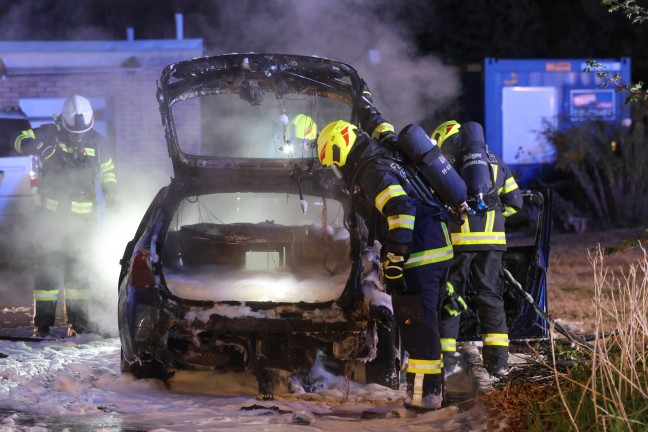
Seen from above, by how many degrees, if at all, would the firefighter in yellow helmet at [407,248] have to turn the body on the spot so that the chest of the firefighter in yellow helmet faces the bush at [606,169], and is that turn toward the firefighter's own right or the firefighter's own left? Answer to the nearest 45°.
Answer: approximately 90° to the firefighter's own right

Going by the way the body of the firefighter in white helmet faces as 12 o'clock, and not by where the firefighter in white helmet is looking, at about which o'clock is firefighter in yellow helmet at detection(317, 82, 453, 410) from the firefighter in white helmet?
The firefighter in yellow helmet is roughly at 11 o'clock from the firefighter in white helmet.

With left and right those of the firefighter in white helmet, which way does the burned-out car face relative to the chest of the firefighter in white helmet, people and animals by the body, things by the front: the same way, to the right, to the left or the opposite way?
the opposite way

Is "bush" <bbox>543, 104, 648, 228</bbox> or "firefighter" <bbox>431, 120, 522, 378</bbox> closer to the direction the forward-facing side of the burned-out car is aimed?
the bush

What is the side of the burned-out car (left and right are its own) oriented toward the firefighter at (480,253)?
right

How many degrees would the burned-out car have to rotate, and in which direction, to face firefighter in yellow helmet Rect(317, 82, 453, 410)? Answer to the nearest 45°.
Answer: approximately 135° to its right

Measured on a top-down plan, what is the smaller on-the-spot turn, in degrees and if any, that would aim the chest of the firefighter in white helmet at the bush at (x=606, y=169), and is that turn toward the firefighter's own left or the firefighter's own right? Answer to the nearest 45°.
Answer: approximately 135° to the firefighter's own left

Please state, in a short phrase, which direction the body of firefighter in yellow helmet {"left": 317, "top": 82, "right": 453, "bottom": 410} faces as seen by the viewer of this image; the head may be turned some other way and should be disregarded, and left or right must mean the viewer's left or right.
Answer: facing to the left of the viewer

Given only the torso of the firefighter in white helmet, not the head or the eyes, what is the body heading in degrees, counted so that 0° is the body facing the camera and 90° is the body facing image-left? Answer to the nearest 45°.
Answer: approximately 0°

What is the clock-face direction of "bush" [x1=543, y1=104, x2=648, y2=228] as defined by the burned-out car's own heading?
The bush is roughly at 1 o'clock from the burned-out car.

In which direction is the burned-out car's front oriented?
away from the camera

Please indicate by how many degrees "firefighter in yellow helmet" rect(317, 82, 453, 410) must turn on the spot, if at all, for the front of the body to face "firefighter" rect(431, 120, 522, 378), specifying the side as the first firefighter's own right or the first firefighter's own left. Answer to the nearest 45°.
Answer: approximately 135° to the first firefighter's own right

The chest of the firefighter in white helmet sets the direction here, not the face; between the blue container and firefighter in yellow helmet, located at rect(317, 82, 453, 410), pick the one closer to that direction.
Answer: the firefighter in yellow helmet
